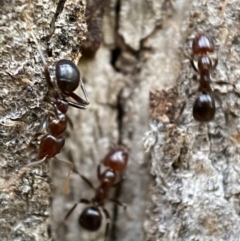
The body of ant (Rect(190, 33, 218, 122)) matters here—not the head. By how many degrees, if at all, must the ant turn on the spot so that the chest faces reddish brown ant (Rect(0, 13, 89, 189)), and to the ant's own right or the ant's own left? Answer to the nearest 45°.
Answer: approximately 90° to the ant's own left

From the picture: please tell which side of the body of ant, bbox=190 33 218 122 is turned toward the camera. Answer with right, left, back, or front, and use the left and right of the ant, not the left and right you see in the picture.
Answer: back

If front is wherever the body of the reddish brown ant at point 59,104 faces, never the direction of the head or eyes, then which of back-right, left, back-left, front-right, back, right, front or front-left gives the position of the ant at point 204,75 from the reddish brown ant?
left

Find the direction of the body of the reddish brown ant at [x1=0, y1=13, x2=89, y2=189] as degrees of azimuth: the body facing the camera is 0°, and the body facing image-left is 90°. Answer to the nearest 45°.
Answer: approximately 0°

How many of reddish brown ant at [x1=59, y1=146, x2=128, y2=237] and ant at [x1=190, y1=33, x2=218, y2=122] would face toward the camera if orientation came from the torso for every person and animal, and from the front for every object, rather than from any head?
0
